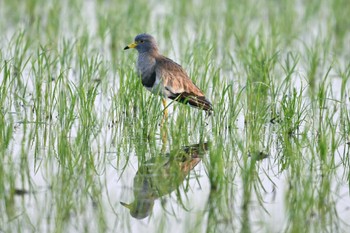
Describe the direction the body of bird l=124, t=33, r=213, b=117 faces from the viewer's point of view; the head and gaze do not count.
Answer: to the viewer's left
